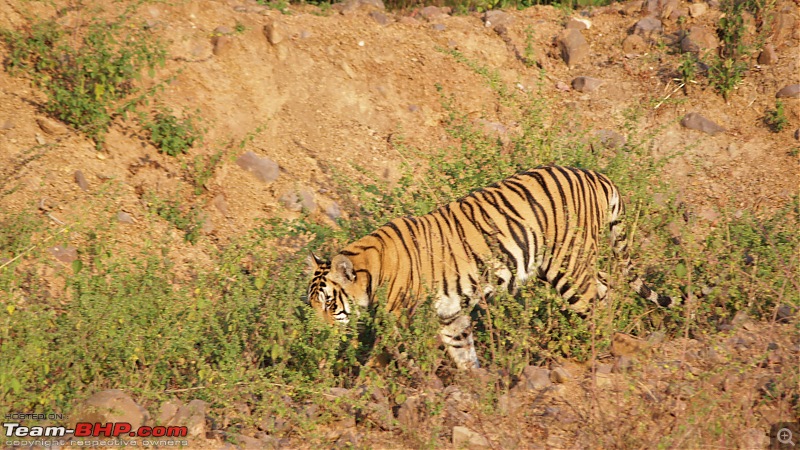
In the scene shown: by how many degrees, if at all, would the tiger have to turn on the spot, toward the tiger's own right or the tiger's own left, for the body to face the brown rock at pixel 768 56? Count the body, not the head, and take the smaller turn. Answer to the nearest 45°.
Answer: approximately 135° to the tiger's own right

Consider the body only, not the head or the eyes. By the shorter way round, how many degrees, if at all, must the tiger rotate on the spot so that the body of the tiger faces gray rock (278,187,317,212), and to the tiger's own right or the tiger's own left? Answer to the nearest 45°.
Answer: approximately 45° to the tiger's own right

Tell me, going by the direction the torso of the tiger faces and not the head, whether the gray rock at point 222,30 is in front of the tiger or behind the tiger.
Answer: in front

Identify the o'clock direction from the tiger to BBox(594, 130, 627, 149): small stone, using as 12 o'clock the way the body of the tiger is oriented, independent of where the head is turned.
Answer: The small stone is roughly at 4 o'clock from the tiger.

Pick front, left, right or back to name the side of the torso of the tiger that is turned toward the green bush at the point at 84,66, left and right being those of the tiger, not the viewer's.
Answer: front

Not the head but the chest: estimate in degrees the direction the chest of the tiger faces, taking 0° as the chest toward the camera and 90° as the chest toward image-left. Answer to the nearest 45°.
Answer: approximately 90°
